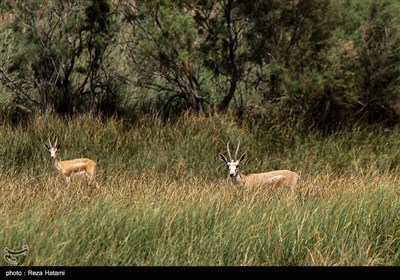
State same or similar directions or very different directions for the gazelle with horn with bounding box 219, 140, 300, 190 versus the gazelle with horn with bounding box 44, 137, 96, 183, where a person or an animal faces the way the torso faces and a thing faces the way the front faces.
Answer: same or similar directions

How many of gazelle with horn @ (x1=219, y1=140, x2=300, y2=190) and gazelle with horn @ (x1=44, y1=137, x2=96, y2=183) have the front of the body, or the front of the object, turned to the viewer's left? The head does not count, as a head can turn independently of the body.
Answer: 2

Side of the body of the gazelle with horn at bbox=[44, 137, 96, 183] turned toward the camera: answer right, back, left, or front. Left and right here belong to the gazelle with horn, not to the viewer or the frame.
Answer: left

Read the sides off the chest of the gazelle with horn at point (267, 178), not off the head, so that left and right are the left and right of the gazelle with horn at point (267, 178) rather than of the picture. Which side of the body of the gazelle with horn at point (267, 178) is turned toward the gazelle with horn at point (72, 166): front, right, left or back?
front

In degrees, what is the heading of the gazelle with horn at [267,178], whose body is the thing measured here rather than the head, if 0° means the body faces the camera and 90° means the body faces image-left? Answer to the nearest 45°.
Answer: approximately 90°

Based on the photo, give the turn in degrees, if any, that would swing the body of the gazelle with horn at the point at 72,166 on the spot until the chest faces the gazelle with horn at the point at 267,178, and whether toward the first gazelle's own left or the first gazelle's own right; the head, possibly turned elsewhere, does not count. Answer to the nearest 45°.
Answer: approximately 180°
